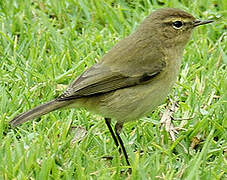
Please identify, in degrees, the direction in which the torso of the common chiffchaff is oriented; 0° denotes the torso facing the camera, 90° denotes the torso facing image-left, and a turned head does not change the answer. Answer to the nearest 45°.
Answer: approximately 270°
